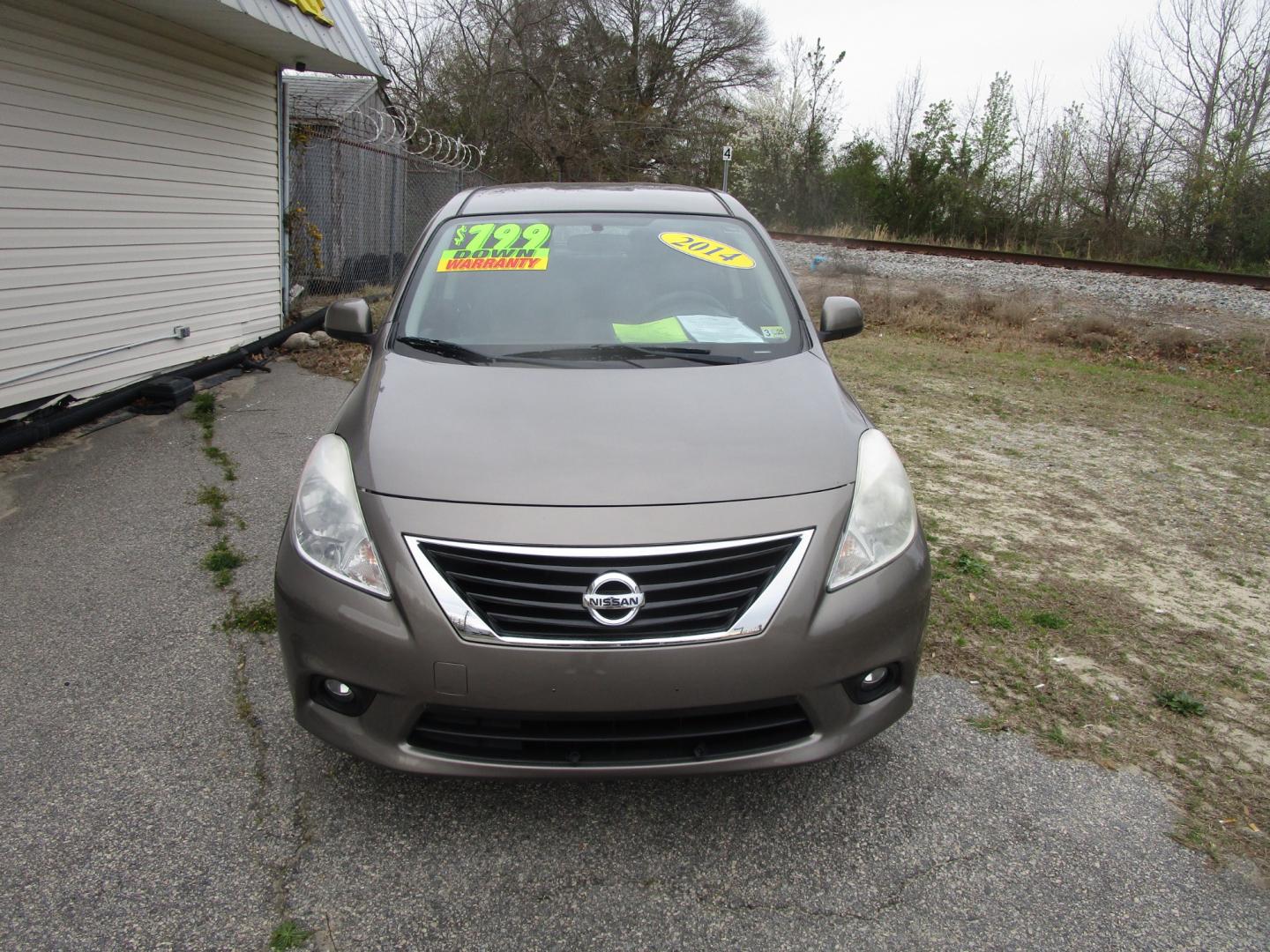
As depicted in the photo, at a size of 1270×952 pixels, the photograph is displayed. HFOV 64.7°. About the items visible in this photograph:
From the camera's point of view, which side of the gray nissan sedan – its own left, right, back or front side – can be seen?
front

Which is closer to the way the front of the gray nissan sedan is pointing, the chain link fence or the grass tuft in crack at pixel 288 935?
the grass tuft in crack

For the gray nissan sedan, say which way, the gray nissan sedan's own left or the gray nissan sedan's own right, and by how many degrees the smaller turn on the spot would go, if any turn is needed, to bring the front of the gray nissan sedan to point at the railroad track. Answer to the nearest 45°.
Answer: approximately 135° to the gray nissan sedan's own left

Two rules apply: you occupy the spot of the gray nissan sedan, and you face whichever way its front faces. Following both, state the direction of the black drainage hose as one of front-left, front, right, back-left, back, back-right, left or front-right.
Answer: back-right

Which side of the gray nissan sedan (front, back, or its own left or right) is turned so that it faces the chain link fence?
back

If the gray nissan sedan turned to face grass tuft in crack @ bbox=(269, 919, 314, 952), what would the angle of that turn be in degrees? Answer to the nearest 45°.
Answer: approximately 45° to its right

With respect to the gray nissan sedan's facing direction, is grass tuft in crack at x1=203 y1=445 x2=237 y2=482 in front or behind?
behind

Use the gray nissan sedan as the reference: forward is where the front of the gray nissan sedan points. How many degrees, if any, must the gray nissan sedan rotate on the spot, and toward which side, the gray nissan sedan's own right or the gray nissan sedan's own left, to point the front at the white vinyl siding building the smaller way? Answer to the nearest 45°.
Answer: approximately 135° to the gray nissan sedan's own right

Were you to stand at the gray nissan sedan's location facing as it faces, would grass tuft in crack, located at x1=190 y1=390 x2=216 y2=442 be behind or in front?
behind

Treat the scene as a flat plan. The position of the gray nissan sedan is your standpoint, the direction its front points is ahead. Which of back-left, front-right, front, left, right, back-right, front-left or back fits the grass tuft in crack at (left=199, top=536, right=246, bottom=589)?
back-right
